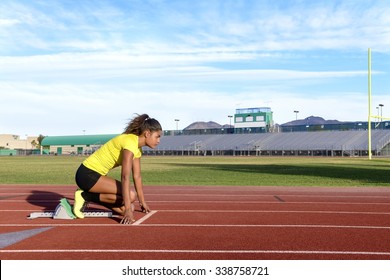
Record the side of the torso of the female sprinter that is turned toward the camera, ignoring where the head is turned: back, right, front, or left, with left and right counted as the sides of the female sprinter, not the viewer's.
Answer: right

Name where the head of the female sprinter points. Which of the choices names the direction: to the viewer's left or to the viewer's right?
to the viewer's right
